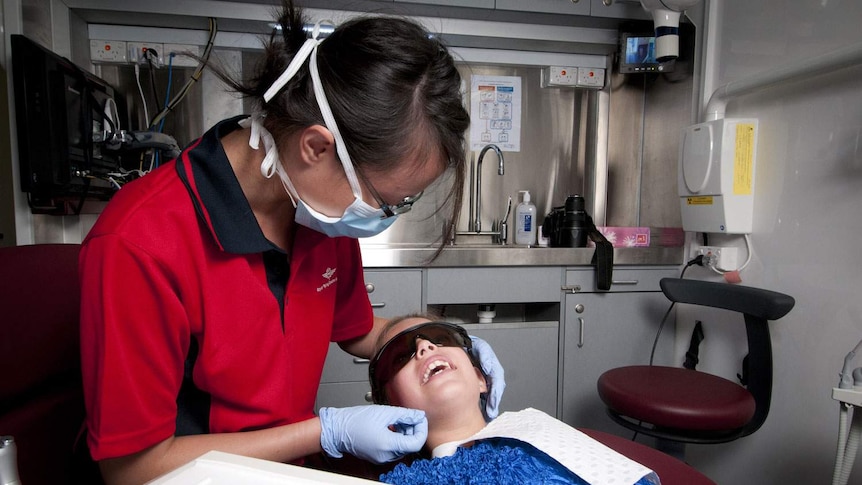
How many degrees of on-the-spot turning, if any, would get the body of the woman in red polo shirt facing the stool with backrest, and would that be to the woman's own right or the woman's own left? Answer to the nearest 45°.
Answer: approximately 45° to the woman's own left

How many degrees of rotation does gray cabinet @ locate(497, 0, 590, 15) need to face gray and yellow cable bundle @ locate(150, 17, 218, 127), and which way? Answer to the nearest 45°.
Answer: approximately 90° to its right

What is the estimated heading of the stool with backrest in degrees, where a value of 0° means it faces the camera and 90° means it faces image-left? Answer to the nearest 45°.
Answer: approximately 45°

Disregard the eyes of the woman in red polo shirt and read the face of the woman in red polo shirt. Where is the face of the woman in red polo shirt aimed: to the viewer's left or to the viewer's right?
to the viewer's right

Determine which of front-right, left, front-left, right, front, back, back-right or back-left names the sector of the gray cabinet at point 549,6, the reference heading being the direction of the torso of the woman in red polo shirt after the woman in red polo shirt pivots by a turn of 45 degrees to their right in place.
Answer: back-left

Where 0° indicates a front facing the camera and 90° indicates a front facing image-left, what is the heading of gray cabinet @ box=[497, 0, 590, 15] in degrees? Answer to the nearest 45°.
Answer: approximately 0°

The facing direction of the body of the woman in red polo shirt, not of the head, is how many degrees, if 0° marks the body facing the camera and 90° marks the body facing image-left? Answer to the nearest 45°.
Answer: approximately 315°
